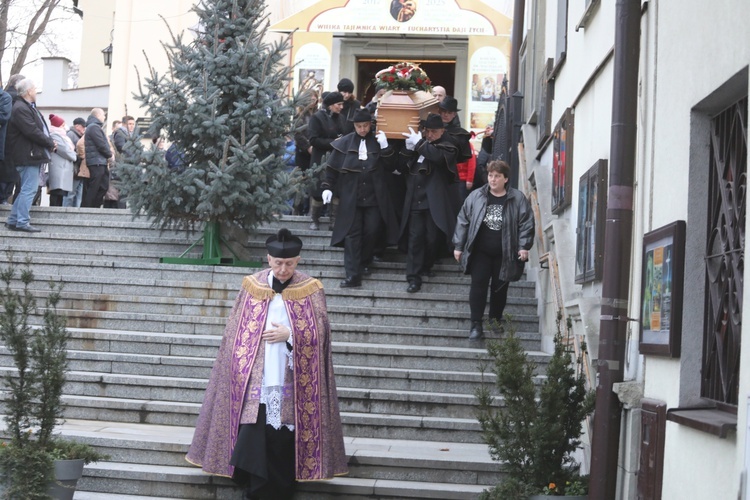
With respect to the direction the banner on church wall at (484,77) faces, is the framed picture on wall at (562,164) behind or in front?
in front

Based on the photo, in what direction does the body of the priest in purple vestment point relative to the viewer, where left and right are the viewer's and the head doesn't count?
facing the viewer

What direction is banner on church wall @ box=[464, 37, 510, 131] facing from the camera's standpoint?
toward the camera

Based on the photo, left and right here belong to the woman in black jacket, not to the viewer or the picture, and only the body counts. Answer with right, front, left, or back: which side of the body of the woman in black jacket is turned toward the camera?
front

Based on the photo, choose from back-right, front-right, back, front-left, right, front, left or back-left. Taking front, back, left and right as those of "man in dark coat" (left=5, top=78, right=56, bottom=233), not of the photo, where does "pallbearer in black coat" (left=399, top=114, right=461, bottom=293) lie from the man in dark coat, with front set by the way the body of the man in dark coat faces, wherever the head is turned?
front-right

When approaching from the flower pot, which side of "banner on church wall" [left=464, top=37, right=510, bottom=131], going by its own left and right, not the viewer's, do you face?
front

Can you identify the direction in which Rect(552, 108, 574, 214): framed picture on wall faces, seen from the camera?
facing to the left of the viewer

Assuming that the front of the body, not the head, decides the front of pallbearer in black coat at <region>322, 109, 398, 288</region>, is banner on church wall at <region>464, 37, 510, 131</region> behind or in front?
behind

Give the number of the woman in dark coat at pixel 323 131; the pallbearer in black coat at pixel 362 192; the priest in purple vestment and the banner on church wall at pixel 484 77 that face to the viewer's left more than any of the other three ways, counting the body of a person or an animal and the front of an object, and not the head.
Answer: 0

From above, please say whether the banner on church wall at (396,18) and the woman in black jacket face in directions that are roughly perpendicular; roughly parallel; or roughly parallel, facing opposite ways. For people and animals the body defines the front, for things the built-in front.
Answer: roughly parallel

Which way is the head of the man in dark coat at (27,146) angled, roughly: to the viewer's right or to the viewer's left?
to the viewer's right

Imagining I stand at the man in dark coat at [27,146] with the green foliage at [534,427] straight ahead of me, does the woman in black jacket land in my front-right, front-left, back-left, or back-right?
front-left
